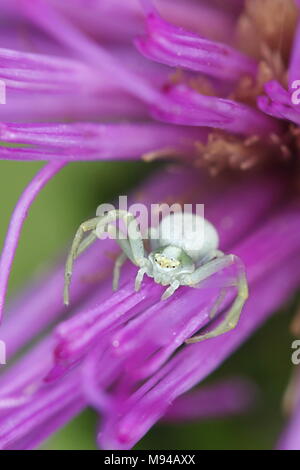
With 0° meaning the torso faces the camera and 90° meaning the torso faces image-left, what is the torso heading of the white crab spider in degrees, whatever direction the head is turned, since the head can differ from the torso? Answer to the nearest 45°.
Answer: approximately 45°
